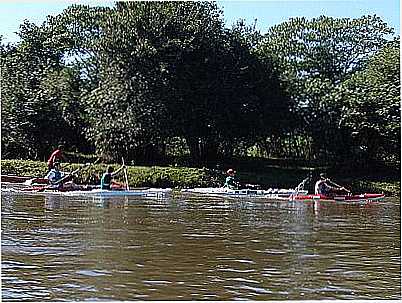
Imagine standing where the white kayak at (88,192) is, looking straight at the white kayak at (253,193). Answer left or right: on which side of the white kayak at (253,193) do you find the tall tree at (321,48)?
left

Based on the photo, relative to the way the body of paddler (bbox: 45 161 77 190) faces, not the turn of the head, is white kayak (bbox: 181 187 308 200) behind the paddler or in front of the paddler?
in front

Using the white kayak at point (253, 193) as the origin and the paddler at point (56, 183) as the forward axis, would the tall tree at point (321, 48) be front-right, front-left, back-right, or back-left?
back-right

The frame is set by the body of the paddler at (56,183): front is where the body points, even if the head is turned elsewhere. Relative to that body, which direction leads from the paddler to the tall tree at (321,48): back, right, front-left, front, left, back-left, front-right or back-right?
front-left

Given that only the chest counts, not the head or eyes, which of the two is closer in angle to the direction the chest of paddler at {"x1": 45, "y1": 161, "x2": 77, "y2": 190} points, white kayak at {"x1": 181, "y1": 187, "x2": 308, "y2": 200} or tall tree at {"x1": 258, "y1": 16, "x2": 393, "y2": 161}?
the white kayak

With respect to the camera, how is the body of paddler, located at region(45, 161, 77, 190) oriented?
to the viewer's right
